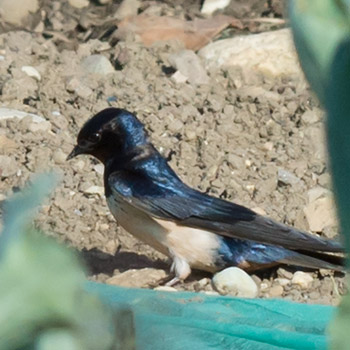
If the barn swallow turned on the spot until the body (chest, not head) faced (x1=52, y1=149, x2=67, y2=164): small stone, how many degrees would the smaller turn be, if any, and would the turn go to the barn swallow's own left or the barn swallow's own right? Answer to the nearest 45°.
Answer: approximately 45° to the barn swallow's own right

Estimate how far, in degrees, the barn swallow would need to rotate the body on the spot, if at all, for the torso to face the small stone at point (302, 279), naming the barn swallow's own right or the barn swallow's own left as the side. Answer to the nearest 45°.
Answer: approximately 180°

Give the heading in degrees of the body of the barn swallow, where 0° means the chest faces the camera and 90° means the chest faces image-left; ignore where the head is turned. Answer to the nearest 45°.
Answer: approximately 90°

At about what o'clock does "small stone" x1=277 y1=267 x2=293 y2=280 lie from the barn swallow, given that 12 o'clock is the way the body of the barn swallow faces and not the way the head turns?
The small stone is roughly at 6 o'clock from the barn swallow.

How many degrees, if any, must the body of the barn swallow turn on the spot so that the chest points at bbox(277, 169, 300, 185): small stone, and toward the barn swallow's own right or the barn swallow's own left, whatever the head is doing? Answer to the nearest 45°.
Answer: approximately 135° to the barn swallow's own right

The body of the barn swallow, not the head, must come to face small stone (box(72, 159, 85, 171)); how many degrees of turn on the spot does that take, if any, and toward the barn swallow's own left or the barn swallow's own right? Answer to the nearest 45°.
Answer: approximately 45° to the barn swallow's own right

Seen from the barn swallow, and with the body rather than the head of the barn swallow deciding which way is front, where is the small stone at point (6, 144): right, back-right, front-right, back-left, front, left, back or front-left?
front-right

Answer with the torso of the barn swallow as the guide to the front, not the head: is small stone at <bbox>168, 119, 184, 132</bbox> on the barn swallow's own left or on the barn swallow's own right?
on the barn swallow's own right

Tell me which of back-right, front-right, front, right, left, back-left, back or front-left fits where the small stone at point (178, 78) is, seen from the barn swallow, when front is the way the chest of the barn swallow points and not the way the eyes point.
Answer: right

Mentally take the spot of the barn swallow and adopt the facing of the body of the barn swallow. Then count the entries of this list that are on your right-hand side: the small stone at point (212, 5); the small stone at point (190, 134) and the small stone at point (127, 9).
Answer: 3

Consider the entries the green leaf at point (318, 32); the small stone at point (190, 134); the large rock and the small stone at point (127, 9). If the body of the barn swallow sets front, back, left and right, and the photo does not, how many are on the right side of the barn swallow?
3
